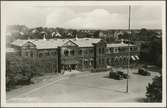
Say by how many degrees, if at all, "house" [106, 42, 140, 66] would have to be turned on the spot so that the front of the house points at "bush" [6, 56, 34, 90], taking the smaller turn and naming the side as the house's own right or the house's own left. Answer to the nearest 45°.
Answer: approximately 90° to the house's own right

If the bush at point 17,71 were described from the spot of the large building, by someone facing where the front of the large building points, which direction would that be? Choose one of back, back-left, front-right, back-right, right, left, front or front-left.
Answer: right

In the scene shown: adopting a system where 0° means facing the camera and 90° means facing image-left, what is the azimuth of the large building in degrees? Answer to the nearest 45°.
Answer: approximately 0°
